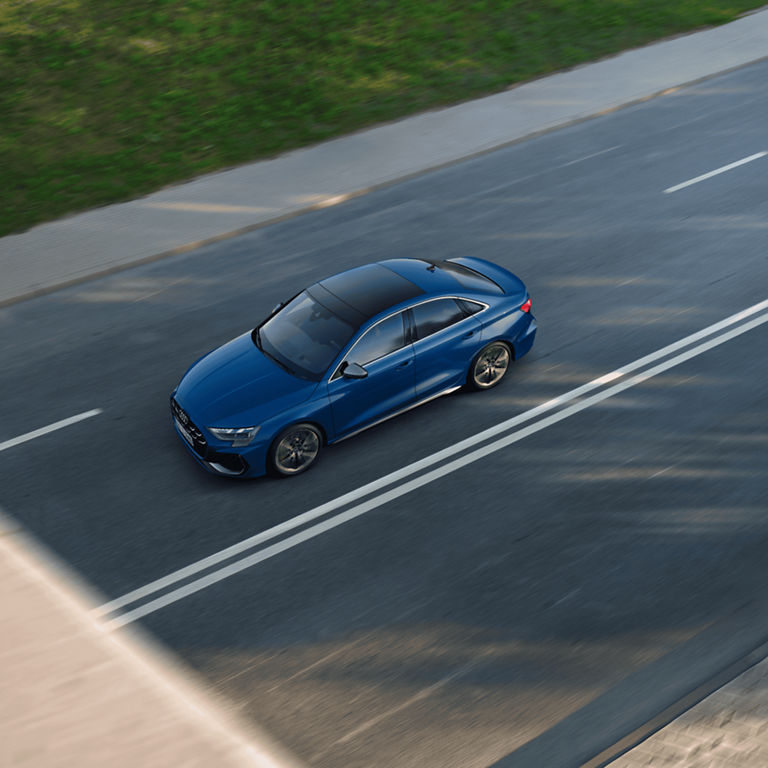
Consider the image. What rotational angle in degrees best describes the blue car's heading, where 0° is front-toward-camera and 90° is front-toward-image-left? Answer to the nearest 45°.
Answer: approximately 45°
